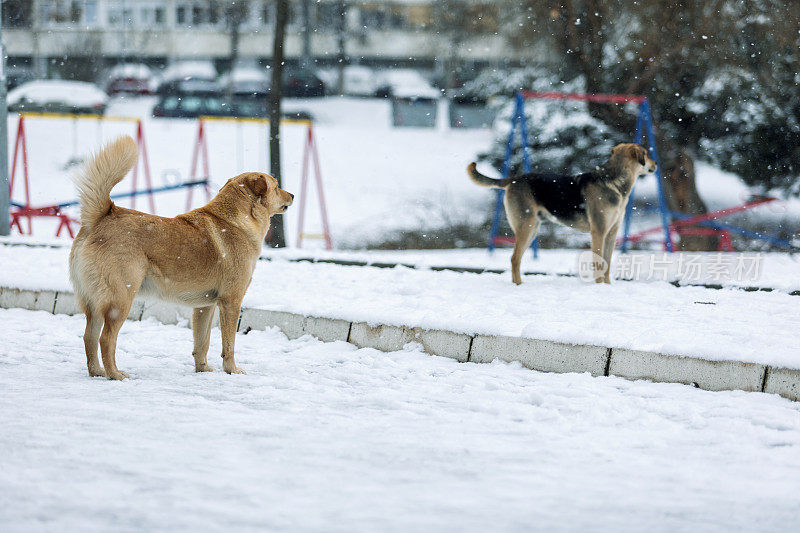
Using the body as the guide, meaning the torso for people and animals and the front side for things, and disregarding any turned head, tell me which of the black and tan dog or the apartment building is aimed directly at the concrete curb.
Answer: the apartment building

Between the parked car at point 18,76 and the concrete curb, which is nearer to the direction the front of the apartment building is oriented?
the concrete curb

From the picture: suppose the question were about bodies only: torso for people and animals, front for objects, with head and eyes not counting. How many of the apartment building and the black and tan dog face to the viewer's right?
1

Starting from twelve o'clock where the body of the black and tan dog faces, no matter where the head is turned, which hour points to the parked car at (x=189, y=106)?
The parked car is roughly at 8 o'clock from the black and tan dog.

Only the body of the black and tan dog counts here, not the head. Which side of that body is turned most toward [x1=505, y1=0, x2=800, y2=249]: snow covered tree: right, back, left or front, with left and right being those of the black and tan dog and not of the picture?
left

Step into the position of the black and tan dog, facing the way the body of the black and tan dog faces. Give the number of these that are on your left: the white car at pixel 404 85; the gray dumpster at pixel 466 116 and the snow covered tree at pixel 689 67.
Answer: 3

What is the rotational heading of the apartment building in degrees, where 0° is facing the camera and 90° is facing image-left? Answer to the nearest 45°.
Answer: approximately 0°

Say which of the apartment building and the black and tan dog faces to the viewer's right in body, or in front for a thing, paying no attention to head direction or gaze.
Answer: the black and tan dog

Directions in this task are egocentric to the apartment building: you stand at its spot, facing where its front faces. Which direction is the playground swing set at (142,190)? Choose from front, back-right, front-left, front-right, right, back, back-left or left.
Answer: front

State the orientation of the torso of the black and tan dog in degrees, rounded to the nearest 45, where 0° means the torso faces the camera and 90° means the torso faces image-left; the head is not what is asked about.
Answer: approximately 270°

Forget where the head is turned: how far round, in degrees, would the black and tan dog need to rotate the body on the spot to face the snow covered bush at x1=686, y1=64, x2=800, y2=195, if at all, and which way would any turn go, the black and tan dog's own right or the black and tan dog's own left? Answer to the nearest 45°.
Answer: approximately 90° to the black and tan dog's own left

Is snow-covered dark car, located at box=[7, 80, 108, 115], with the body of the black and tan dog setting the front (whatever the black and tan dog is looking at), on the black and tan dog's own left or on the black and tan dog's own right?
on the black and tan dog's own left

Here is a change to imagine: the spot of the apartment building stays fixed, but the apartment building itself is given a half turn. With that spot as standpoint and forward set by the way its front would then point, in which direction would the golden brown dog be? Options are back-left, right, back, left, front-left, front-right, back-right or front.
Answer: back

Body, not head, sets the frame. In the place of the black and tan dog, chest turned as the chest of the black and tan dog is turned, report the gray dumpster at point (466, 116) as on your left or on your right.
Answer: on your left

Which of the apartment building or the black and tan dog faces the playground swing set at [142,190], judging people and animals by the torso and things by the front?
the apartment building

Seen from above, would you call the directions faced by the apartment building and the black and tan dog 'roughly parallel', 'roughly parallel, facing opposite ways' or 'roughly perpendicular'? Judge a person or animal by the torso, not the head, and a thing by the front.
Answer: roughly perpendicular
